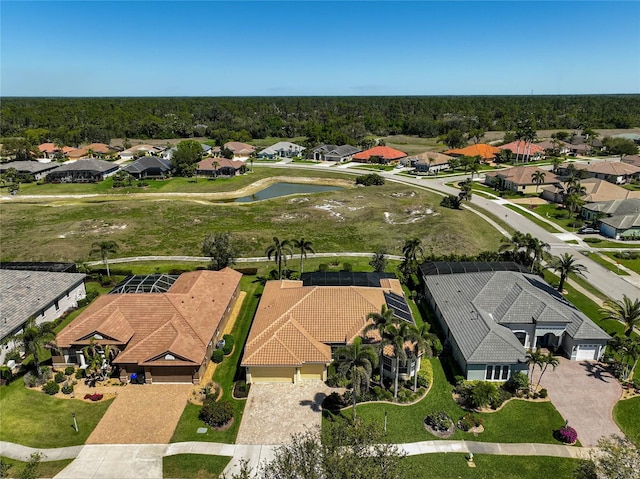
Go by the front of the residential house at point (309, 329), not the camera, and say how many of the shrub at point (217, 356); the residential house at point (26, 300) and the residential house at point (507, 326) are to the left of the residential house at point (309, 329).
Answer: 1

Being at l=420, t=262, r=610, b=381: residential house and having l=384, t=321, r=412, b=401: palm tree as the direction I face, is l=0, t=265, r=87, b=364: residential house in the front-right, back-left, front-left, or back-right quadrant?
front-right

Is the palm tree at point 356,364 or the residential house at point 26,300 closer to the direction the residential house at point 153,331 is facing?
the palm tree

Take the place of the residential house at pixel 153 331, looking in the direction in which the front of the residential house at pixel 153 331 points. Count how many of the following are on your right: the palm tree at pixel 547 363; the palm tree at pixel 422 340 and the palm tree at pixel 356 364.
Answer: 0

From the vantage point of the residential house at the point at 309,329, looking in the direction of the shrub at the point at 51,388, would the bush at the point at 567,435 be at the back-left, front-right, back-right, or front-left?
back-left

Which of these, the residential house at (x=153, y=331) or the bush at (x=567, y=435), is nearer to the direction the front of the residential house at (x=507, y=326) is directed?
the bush

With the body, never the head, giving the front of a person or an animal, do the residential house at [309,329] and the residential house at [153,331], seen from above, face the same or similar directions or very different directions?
same or similar directions

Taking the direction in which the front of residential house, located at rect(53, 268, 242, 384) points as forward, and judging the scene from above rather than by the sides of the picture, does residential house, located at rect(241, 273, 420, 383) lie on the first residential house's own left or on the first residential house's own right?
on the first residential house's own left

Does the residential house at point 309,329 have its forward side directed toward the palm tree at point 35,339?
no

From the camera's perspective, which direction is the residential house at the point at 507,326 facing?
toward the camera

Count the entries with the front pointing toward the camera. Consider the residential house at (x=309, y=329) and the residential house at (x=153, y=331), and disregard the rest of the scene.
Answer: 2

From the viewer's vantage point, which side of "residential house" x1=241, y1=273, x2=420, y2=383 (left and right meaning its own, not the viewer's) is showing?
front

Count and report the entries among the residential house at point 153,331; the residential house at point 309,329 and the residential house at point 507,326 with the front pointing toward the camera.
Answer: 3

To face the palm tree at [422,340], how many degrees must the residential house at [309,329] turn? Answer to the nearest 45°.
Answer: approximately 45° to its left

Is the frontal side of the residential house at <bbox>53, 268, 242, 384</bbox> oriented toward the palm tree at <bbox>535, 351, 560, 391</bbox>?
no
